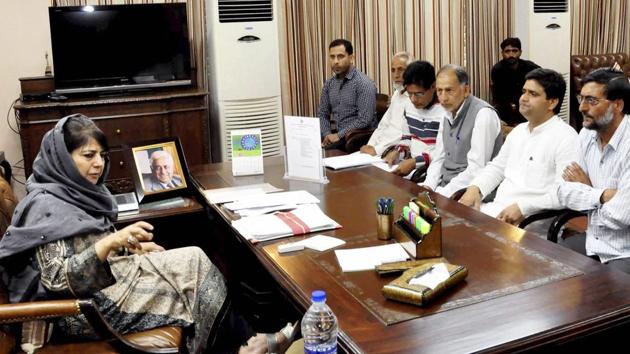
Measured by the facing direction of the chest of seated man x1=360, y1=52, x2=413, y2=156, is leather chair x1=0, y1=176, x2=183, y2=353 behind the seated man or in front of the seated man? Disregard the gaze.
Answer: in front

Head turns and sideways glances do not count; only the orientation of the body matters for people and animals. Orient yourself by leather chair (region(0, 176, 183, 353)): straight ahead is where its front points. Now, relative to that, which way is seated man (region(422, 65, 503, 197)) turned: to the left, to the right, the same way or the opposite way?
the opposite way

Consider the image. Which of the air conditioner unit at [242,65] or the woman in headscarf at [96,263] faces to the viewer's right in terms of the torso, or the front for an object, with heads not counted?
the woman in headscarf

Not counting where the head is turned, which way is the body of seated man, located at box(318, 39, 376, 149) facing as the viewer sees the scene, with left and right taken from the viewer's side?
facing the viewer and to the left of the viewer

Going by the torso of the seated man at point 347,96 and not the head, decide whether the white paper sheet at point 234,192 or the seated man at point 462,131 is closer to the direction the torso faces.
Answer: the white paper sheet

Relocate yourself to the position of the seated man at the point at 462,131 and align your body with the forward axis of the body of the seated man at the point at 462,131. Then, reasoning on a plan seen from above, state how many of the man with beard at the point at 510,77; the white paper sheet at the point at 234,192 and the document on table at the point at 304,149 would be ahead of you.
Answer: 2

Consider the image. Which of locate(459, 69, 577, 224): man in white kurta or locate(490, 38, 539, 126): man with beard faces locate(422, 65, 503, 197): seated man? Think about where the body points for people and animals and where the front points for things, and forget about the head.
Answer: the man with beard

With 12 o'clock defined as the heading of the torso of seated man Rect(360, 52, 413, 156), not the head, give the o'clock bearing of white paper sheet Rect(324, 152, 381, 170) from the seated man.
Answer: The white paper sheet is roughly at 11 o'clock from the seated man.

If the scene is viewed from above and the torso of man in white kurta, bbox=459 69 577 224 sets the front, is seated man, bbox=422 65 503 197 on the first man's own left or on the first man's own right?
on the first man's own right

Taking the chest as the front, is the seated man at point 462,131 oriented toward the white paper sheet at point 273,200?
yes

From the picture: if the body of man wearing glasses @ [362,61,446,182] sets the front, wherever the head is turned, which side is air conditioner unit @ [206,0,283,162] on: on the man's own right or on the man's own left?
on the man's own right

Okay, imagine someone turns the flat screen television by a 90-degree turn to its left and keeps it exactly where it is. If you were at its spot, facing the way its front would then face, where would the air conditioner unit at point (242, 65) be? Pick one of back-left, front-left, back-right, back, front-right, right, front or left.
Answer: front

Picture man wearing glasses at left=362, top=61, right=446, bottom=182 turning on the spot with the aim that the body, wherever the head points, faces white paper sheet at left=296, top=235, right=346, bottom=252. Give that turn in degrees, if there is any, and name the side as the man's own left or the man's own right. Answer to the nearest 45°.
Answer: approximately 45° to the man's own left

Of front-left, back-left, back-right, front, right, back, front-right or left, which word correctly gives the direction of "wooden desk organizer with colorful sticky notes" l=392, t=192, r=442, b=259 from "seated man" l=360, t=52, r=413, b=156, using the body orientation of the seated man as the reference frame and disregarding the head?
front-left

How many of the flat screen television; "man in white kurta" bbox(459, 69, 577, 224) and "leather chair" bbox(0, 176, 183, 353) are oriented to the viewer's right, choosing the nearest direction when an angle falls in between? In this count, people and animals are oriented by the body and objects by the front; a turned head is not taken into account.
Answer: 1
